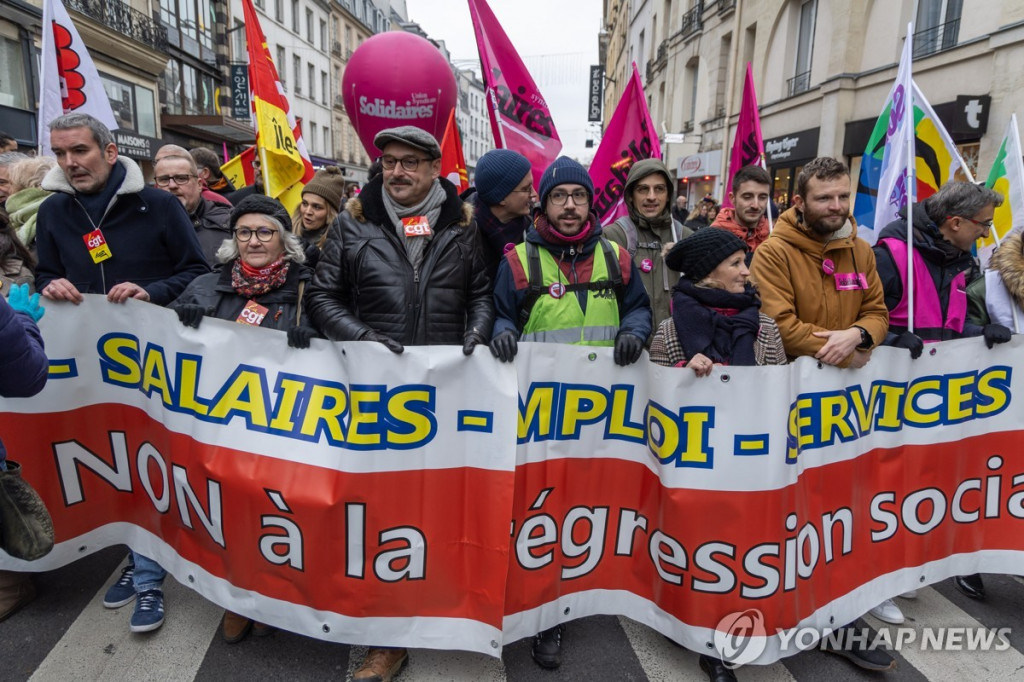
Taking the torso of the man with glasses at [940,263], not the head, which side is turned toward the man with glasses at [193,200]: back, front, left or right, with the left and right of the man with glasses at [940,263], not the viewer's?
right

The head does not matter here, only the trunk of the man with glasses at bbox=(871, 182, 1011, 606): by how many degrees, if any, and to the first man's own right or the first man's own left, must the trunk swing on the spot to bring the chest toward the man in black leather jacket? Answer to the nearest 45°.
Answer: approximately 90° to the first man's own right

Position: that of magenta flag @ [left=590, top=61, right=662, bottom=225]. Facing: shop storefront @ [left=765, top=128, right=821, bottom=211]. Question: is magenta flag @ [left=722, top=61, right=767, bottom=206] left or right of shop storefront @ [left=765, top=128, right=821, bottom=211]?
right

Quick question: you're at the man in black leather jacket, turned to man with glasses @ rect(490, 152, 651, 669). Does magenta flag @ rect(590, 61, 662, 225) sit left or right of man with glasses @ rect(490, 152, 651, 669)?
left

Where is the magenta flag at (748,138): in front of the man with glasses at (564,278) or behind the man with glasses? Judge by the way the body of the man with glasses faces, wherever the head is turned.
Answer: behind

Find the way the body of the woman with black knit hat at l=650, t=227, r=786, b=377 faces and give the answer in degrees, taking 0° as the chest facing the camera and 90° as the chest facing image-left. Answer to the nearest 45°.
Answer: approximately 315°

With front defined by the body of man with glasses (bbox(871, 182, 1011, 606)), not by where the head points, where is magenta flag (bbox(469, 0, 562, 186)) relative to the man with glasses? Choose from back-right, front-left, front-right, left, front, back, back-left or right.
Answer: back-right

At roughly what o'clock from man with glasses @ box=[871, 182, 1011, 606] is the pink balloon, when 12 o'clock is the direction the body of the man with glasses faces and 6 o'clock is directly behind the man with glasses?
The pink balloon is roughly at 5 o'clock from the man with glasses.

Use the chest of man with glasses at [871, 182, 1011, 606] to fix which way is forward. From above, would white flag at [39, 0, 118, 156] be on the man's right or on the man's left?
on the man's right
